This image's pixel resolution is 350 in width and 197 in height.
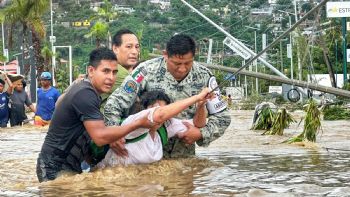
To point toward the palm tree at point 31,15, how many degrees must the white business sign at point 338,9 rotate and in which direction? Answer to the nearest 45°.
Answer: approximately 90° to its right

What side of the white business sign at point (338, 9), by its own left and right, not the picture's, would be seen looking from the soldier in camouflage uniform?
front

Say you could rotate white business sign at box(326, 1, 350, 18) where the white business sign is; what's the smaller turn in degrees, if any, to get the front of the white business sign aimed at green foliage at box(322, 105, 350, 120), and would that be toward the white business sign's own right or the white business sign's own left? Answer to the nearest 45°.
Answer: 0° — it already faces it

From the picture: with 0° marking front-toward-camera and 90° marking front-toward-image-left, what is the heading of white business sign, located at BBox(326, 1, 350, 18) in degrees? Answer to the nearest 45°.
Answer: approximately 0°

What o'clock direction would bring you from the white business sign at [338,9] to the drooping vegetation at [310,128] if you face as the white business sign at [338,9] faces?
The drooping vegetation is roughly at 12 o'clock from the white business sign.
